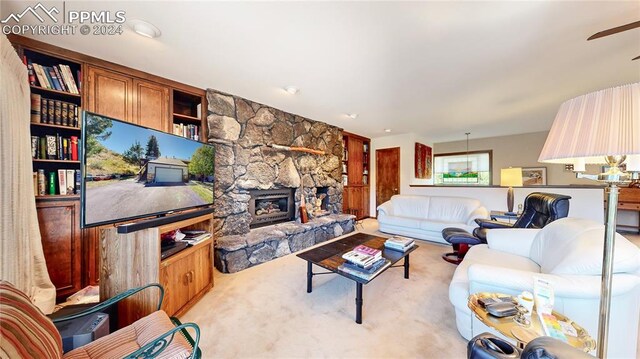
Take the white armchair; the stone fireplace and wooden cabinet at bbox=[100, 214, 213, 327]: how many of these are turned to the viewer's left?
1

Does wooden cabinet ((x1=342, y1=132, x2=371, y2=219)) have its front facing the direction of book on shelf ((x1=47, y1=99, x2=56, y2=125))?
no

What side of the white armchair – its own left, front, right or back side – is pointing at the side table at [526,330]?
left

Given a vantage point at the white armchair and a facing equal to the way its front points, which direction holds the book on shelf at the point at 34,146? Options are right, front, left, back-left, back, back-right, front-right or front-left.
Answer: front-left

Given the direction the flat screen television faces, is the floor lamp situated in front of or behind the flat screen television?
in front

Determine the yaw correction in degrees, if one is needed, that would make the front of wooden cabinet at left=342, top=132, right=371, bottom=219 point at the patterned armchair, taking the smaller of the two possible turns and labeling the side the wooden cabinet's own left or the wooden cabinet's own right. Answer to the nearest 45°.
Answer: approximately 45° to the wooden cabinet's own right

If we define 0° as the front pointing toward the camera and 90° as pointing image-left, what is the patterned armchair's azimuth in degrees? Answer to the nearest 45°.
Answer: approximately 225°

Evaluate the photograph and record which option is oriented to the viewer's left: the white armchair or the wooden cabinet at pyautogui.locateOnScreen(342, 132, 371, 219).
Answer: the white armchair

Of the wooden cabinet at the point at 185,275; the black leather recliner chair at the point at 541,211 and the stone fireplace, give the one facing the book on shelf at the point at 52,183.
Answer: the black leather recliner chair

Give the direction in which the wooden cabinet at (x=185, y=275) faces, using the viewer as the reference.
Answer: facing the viewer and to the right of the viewer

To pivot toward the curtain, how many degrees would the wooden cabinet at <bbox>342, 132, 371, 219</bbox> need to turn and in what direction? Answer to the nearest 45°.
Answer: approximately 90° to its right

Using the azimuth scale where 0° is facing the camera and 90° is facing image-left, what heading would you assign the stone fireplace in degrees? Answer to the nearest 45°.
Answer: approximately 315°

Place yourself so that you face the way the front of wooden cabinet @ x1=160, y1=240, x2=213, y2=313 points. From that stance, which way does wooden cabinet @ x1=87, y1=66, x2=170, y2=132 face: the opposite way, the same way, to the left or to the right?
the same way

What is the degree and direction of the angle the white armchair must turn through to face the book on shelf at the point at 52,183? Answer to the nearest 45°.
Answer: approximately 45° to its left

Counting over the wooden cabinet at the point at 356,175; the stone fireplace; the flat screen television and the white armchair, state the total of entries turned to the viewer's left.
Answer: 1

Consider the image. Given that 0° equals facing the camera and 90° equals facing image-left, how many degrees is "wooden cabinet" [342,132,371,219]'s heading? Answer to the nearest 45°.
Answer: approximately 315°

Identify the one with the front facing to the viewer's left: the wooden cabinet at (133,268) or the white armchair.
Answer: the white armchair

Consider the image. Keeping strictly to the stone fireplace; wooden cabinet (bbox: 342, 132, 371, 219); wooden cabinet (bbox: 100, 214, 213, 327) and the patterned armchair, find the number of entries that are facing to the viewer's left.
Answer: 0
